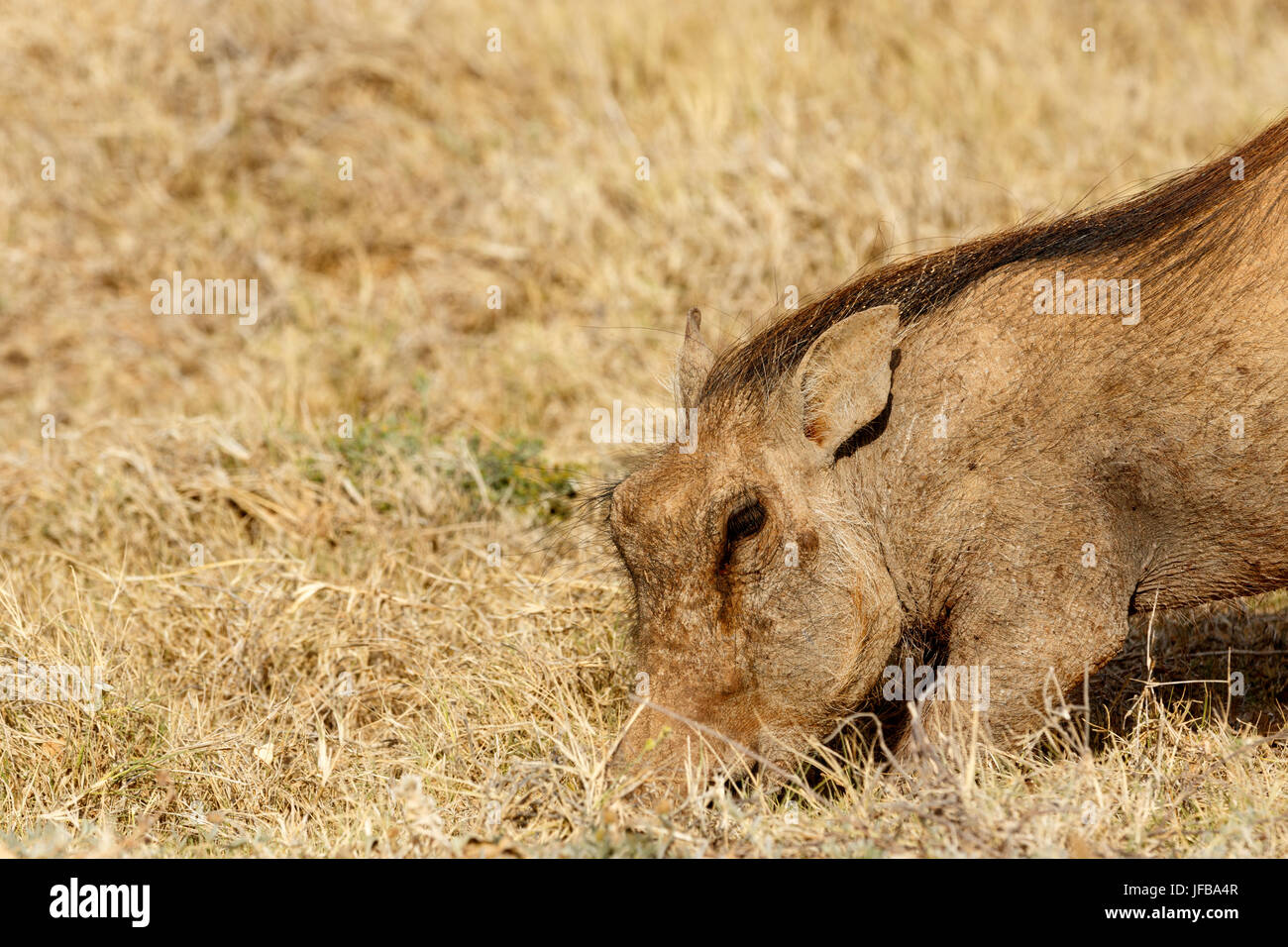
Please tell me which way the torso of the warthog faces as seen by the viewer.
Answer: to the viewer's left
